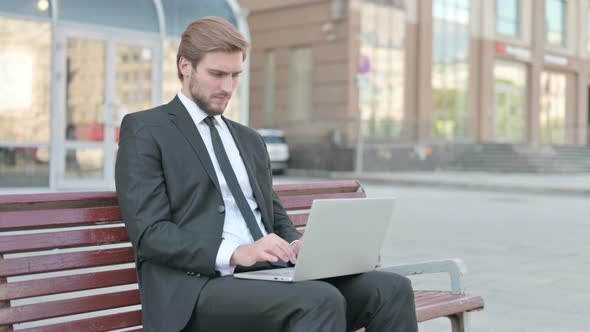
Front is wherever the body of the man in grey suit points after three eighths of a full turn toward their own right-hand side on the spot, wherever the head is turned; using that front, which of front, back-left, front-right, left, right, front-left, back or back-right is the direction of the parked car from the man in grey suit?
right

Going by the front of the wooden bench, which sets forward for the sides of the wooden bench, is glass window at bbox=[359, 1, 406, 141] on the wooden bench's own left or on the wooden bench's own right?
on the wooden bench's own left

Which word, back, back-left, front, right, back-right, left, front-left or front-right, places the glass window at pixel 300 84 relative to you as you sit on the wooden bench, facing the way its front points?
back-left

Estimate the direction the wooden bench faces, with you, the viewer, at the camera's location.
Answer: facing the viewer and to the right of the viewer

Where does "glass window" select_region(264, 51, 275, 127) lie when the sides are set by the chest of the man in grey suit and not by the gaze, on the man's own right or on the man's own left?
on the man's own left

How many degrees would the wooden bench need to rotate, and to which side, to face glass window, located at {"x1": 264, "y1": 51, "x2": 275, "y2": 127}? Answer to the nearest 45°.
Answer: approximately 135° to its left

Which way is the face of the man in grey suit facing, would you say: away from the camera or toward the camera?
toward the camera
